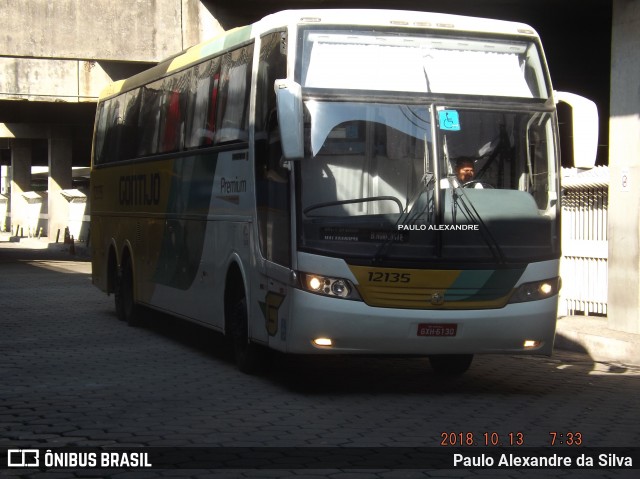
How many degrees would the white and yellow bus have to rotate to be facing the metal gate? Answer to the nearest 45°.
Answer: approximately 90° to its left

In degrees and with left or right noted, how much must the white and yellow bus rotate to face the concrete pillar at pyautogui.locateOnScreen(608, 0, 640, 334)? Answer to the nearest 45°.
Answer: approximately 90° to its left

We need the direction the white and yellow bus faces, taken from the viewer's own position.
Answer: facing the viewer and to the right of the viewer
